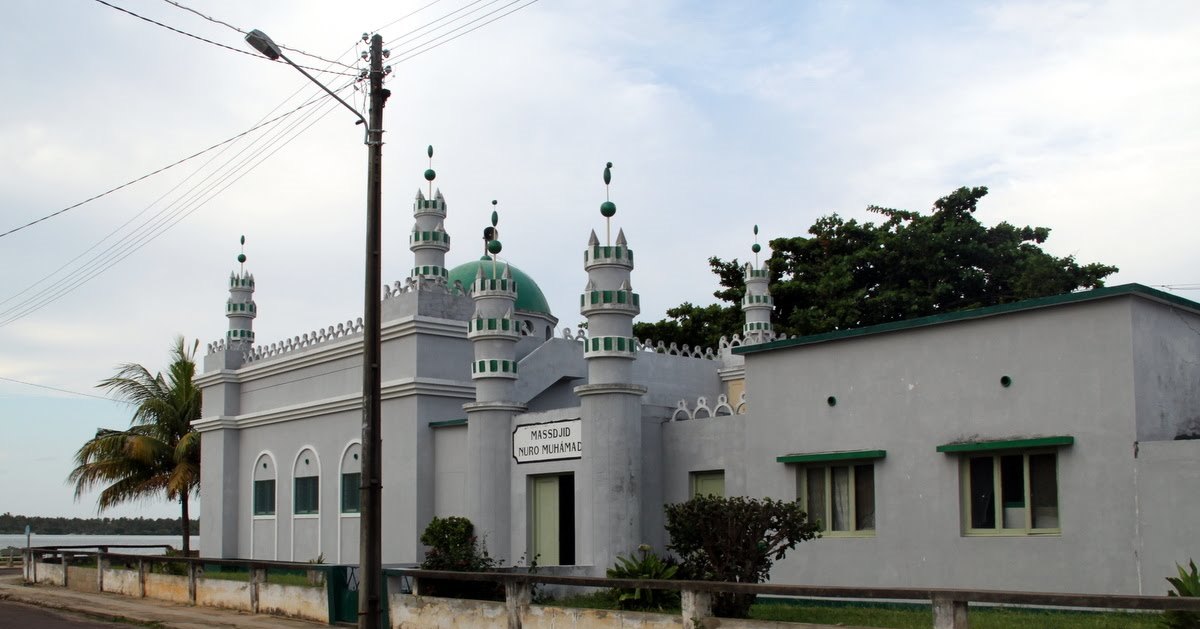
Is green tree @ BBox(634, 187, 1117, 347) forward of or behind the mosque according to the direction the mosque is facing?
behind

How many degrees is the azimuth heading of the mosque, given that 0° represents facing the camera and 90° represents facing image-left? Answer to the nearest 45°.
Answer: approximately 45°

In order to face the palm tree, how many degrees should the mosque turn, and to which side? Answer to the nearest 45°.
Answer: approximately 90° to its right
